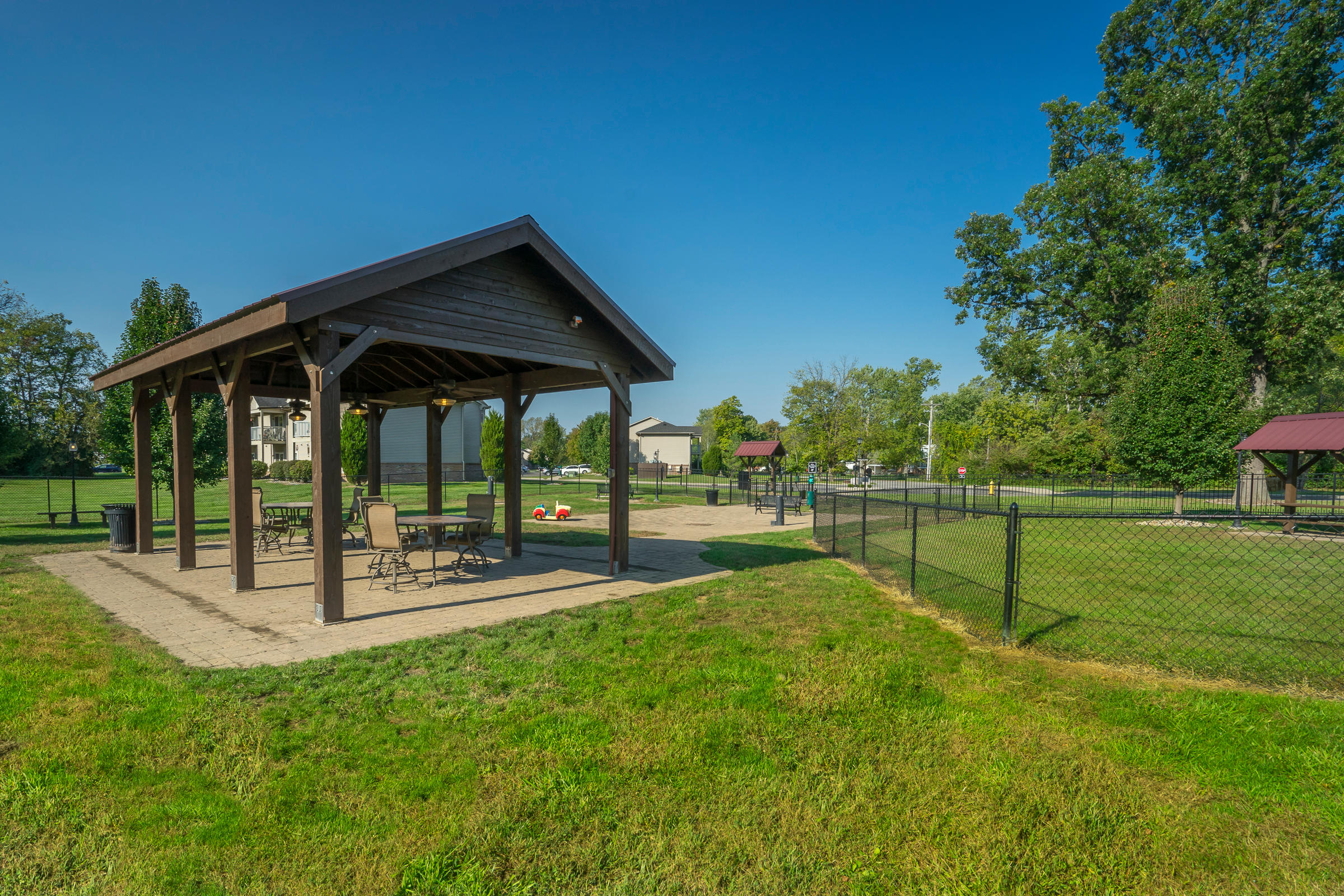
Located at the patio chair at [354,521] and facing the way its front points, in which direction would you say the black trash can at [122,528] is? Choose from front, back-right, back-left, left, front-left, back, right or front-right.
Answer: front-left

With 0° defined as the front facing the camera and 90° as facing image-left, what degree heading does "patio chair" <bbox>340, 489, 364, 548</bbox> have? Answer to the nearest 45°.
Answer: approximately 90°

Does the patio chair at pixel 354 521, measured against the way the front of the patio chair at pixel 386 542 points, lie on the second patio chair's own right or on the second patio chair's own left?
on the second patio chair's own left

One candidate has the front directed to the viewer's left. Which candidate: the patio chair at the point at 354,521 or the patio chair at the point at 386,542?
the patio chair at the point at 354,521

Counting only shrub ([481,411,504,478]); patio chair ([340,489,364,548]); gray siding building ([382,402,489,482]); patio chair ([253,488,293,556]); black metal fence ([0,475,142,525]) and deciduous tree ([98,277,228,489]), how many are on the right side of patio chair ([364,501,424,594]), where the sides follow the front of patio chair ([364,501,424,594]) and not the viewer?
0

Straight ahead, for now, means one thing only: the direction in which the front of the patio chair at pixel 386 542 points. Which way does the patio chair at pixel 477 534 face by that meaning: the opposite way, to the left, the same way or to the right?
the opposite way

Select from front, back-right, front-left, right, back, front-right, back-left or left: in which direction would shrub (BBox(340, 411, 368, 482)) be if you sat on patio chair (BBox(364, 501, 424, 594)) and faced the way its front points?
front-left

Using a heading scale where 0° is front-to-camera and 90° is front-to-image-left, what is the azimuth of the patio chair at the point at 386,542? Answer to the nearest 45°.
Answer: approximately 225°

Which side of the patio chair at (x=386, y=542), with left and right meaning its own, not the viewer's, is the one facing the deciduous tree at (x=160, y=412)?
left

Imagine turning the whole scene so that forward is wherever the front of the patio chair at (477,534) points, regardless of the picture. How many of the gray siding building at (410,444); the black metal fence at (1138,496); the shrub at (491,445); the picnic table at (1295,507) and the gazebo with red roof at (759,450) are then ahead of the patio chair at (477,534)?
0
